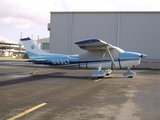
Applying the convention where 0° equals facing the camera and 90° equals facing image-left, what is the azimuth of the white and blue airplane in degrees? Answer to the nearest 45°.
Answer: approximately 270°

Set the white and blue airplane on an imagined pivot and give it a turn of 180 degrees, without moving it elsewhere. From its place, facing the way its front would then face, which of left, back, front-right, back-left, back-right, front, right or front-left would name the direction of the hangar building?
right
